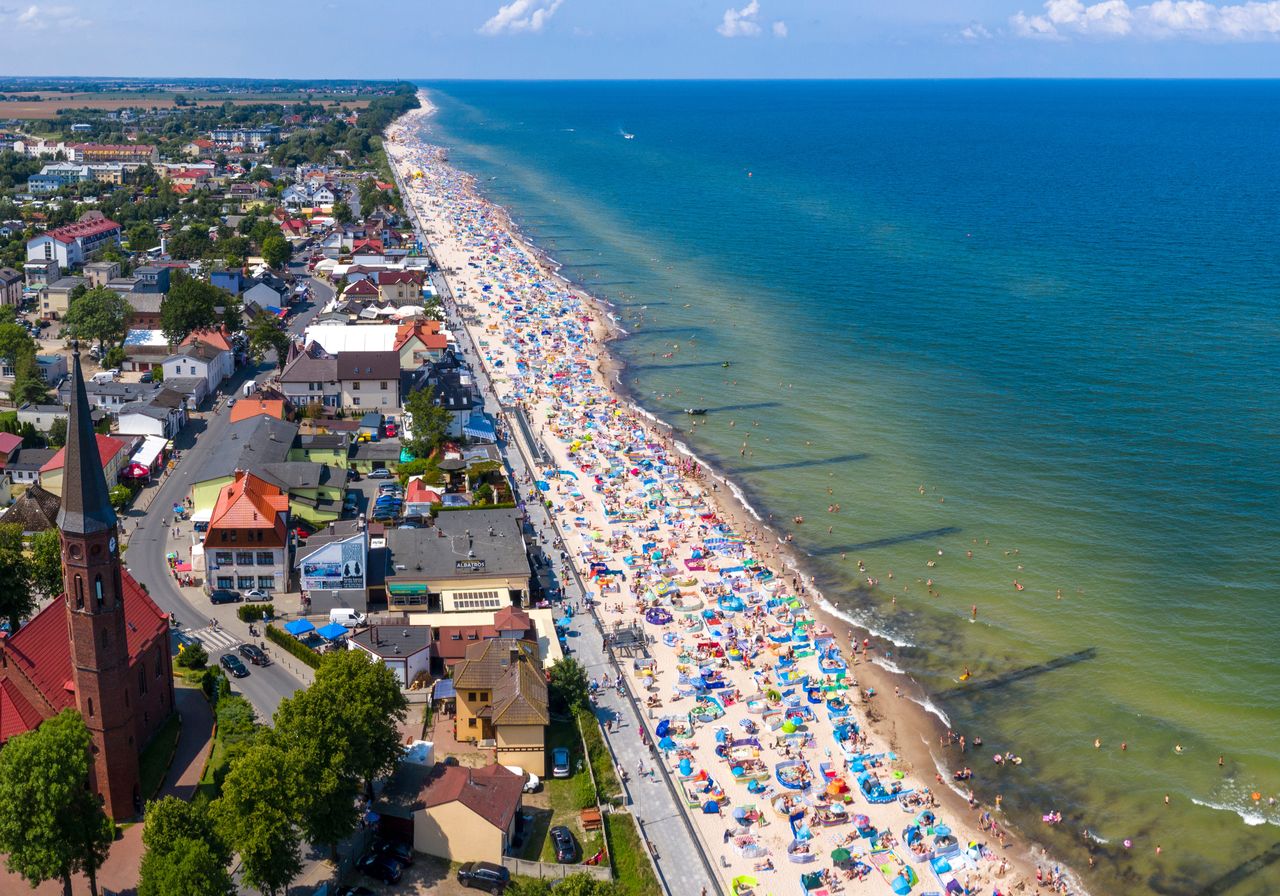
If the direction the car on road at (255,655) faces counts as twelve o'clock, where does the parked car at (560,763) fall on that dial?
the parked car at (560,763) is roughly at 6 o'clock from the car on road at (255,655).

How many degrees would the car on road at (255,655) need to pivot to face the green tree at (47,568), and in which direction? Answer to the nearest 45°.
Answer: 0° — it already faces it

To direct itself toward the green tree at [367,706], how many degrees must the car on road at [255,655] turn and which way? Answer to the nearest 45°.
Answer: approximately 135° to its left

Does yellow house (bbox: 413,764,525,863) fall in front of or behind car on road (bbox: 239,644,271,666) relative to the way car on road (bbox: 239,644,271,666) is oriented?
behind

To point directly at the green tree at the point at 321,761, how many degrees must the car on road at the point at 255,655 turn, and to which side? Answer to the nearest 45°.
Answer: approximately 135° to its left
